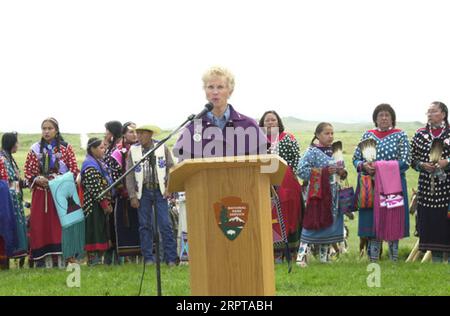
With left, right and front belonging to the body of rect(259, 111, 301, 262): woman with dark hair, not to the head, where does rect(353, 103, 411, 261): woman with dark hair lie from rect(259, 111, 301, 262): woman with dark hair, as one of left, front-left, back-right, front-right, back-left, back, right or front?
back-left

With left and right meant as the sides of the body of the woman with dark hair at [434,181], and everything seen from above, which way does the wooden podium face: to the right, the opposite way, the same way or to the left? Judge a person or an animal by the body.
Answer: the same way

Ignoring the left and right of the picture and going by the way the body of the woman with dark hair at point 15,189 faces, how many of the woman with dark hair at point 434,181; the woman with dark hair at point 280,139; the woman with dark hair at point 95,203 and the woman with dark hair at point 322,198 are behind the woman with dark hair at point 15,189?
0

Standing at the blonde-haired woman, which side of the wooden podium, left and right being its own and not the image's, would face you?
back

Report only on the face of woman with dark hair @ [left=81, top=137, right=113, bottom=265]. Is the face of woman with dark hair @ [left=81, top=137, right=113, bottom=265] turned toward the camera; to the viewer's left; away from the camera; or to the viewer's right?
to the viewer's right

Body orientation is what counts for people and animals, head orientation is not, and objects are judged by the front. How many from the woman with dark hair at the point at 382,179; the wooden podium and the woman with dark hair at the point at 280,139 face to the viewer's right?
0

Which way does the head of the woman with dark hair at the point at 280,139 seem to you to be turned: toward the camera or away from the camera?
toward the camera

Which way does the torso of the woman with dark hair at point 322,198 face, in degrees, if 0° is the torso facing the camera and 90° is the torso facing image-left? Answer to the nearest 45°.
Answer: approximately 315°

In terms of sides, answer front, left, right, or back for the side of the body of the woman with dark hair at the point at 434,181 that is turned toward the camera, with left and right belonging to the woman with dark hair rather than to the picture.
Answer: front

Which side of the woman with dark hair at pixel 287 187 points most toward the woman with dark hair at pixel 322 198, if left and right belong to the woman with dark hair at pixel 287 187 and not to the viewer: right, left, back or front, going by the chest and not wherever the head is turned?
left
